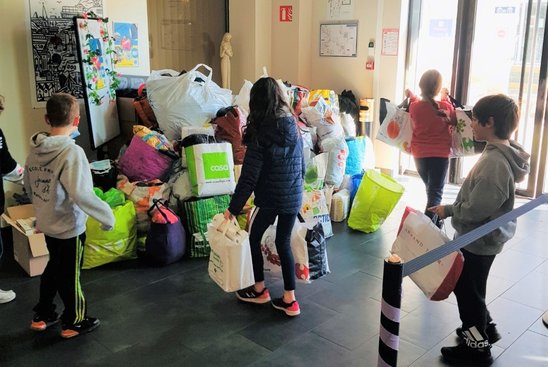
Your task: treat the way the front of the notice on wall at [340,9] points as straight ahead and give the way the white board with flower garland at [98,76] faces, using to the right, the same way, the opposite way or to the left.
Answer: to the left

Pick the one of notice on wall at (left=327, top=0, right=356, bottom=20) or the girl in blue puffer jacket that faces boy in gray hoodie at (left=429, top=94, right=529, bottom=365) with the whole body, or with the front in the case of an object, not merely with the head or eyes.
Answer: the notice on wall

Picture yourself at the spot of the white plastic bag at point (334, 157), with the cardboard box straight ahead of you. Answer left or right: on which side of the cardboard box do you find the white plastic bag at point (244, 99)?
right

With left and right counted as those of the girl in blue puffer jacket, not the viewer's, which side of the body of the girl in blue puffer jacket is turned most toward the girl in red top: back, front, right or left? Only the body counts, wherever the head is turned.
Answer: right

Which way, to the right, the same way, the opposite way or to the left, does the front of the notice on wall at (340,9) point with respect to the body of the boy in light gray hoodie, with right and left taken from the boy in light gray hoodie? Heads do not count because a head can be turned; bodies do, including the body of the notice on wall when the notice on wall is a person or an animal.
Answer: the opposite way

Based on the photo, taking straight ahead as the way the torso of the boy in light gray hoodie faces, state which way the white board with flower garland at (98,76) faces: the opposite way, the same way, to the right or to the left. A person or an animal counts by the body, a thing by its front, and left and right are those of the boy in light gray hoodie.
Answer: to the right

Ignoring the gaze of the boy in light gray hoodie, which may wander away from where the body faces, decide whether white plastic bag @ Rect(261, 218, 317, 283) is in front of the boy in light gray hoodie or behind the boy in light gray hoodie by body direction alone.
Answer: in front

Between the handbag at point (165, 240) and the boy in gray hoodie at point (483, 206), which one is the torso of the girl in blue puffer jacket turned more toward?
the handbag

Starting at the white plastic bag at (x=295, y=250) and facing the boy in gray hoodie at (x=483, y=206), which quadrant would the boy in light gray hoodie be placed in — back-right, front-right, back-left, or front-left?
back-right

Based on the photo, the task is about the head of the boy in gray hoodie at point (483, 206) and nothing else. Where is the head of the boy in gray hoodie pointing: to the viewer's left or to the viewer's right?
to the viewer's left

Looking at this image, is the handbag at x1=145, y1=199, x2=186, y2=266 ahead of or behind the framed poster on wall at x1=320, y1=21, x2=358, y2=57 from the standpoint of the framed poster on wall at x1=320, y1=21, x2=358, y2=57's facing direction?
ahead

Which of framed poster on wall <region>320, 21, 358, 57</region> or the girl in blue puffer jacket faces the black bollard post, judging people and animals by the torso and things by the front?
the framed poster on wall

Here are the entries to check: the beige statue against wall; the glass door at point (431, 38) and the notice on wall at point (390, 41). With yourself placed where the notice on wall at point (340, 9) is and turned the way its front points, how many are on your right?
1

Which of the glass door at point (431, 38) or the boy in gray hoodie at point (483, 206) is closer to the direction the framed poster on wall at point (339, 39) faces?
the boy in gray hoodie

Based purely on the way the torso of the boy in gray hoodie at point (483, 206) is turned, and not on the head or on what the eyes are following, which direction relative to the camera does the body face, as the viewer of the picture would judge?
to the viewer's left
